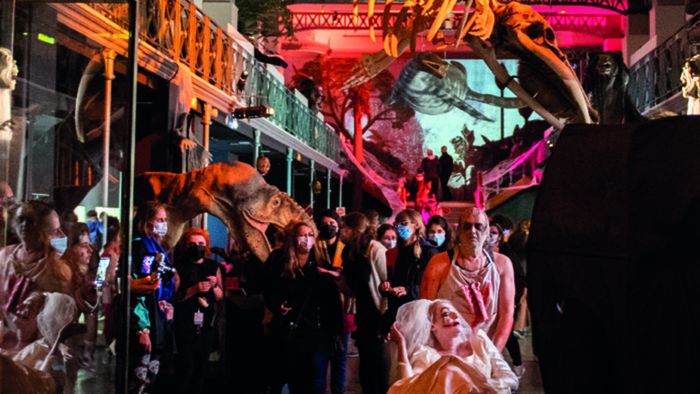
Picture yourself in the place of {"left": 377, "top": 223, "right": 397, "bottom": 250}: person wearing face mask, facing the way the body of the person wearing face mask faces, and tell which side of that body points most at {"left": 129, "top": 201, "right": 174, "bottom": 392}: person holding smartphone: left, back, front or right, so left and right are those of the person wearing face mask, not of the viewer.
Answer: right

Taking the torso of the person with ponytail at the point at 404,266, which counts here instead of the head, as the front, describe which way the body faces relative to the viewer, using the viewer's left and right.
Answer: facing the viewer and to the left of the viewer

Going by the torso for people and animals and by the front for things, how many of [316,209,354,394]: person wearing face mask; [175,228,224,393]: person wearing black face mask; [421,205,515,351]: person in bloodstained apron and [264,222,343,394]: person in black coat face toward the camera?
4

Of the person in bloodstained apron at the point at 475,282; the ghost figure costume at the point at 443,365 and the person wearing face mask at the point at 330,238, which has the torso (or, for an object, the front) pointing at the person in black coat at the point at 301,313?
the person wearing face mask

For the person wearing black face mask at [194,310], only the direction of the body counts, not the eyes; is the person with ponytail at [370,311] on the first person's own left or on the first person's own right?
on the first person's own left

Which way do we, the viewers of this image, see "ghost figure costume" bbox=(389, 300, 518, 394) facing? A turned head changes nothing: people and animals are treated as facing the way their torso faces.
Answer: facing the viewer and to the right of the viewer

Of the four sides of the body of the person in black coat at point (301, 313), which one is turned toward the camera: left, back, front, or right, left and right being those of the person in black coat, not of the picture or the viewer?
front

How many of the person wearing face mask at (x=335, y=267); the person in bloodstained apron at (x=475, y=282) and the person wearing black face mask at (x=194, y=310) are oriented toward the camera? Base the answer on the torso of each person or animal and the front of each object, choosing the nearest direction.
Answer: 3

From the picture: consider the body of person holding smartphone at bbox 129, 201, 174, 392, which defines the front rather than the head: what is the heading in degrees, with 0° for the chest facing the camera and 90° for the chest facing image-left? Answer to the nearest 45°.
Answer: approximately 315°

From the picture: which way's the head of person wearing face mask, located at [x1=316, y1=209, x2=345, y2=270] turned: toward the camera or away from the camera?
toward the camera

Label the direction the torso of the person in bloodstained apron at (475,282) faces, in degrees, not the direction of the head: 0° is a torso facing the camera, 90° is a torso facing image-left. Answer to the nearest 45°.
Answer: approximately 0°

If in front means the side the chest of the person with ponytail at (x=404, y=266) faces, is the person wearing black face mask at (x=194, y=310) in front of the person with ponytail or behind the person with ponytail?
in front

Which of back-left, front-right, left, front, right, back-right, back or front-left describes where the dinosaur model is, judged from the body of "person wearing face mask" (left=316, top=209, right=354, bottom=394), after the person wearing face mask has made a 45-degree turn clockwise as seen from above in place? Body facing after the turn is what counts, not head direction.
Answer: right

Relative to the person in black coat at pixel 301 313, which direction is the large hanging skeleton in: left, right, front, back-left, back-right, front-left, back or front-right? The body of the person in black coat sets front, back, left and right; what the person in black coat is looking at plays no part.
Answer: back-left

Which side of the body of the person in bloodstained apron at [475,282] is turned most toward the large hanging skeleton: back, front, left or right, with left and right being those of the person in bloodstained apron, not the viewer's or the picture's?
back

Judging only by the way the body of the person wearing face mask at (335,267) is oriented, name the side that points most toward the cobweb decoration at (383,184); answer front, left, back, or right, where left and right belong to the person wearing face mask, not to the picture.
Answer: back

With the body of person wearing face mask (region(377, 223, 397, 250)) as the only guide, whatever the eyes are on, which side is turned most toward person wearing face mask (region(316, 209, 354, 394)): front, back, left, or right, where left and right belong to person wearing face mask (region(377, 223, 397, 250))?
right

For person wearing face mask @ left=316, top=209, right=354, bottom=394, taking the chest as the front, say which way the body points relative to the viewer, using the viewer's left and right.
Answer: facing the viewer
